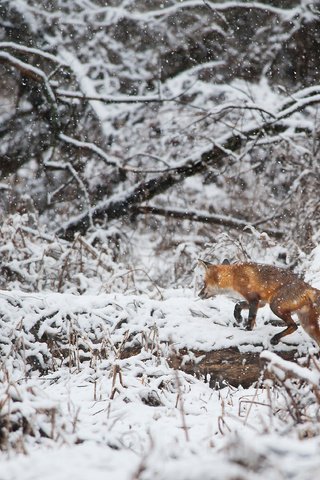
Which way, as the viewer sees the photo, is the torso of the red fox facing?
to the viewer's left

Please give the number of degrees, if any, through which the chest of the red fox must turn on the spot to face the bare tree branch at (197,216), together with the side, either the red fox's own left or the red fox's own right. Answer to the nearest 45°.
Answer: approximately 90° to the red fox's own right
